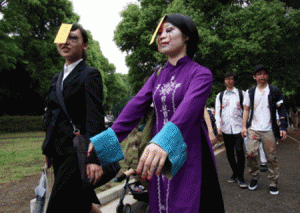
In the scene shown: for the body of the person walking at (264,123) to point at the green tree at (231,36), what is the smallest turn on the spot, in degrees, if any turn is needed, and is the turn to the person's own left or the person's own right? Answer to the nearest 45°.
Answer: approximately 180°

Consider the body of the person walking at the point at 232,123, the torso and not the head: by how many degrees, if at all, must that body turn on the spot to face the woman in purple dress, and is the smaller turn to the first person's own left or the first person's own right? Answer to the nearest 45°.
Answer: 0° — they already face them

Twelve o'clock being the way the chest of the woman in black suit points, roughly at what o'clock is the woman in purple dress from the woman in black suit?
The woman in purple dress is roughly at 9 o'clock from the woman in black suit.

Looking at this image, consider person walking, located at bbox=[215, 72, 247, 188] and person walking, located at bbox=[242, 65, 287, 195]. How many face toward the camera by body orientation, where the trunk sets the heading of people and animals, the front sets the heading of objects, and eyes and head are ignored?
2

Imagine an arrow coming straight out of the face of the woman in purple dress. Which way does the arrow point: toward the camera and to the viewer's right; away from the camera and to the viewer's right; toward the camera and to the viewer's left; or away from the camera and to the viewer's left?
toward the camera and to the viewer's left

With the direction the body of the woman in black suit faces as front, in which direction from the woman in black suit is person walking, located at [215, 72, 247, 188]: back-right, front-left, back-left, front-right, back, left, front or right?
back

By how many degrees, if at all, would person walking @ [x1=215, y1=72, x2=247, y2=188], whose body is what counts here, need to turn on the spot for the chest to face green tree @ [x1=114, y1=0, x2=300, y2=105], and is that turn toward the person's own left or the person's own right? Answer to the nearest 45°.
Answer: approximately 180°

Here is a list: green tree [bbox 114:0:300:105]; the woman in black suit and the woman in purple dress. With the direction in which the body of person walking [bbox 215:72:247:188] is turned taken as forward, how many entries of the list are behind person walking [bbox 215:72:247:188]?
1

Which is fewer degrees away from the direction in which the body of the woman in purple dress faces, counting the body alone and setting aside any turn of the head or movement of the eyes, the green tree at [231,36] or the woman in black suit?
the woman in black suit

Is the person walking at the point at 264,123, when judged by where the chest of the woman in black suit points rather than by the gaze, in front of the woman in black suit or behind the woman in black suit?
behind

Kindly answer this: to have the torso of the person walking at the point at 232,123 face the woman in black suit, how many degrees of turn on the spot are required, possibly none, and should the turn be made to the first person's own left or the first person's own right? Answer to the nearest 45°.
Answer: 0° — they already face them
